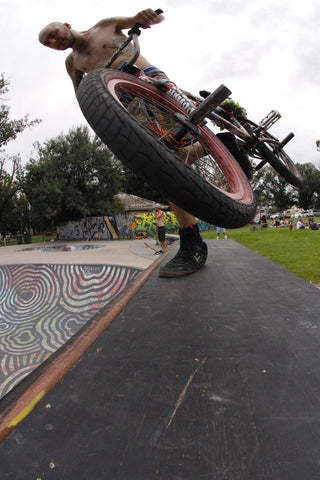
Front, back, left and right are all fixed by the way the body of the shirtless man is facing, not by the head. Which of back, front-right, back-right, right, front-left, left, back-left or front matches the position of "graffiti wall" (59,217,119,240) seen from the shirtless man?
back

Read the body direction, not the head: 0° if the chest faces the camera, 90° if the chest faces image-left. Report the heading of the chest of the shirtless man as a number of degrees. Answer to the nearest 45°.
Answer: approximately 0°

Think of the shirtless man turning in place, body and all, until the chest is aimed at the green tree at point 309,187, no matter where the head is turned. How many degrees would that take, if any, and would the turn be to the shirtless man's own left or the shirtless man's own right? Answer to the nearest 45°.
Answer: approximately 135° to the shirtless man's own left

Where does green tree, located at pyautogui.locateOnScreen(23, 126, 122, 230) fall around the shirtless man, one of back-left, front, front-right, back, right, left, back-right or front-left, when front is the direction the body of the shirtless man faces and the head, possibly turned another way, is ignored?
back

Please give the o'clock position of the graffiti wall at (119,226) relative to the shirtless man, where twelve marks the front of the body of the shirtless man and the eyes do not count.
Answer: The graffiti wall is roughly at 6 o'clock from the shirtless man.
